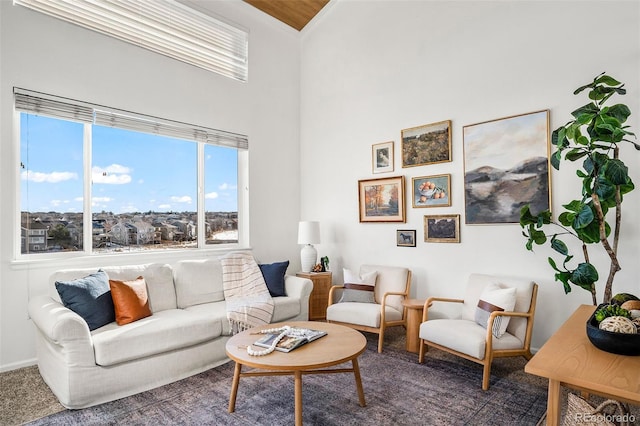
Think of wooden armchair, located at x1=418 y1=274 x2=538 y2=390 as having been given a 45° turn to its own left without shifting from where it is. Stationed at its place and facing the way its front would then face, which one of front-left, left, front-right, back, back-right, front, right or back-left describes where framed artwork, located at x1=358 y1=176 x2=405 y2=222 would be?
back-right

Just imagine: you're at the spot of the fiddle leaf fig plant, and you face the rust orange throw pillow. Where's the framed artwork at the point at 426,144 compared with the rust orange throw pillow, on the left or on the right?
right

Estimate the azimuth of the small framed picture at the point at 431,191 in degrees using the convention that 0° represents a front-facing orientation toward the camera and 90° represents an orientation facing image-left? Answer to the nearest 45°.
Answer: approximately 45°

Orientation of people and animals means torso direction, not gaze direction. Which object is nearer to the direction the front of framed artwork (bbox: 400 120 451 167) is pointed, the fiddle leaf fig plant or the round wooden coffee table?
the round wooden coffee table

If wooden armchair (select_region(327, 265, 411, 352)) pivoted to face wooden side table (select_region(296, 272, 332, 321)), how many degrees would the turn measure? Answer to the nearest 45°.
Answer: approximately 90° to its right

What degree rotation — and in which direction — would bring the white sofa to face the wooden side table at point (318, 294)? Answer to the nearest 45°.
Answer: approximately 90° to its left

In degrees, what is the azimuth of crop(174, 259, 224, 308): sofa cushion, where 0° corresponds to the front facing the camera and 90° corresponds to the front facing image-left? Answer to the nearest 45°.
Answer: approximately 315°

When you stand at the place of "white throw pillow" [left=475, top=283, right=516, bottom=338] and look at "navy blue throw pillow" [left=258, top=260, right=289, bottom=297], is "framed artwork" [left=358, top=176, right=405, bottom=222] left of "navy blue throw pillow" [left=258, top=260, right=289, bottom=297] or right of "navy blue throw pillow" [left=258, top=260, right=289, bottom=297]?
right

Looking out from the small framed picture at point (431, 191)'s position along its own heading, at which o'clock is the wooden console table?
The wooden console table is roughly at 10 o'clock from the small framed picture.

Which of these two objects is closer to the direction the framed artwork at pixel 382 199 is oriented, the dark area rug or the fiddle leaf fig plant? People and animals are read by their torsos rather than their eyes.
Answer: the dark area rug

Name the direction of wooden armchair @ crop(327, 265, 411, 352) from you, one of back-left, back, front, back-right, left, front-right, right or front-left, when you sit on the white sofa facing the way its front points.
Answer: front-left

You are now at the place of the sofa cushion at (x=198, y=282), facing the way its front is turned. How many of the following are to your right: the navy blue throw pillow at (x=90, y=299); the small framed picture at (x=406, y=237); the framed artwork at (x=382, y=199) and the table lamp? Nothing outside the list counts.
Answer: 1

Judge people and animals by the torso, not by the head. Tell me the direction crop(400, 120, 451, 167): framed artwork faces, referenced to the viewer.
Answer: facing the viewer and to the left of the viewer

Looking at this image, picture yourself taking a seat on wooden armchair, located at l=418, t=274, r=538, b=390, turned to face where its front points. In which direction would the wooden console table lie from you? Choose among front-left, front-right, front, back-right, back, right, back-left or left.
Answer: front-left
